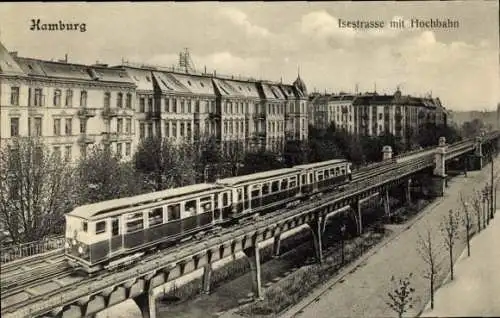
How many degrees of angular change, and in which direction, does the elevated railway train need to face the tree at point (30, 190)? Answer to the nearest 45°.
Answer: approximately 90° to its right

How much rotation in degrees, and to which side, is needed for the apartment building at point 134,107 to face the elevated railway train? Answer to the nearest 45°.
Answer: approximately 45° to its right

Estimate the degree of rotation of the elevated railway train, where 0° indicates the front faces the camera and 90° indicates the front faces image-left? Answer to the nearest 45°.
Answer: approximately 45°

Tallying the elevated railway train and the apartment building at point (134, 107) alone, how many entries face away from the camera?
0

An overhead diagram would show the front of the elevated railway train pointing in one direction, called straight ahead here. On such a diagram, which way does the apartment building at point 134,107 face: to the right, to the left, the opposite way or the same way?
to the left

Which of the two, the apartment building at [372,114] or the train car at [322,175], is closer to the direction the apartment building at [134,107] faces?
the train car

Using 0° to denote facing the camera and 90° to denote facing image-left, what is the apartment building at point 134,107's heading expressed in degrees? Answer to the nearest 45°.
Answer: approximately 315°

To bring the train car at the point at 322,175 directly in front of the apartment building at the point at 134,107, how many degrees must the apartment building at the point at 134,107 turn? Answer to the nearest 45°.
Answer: approximately 45° to its left
